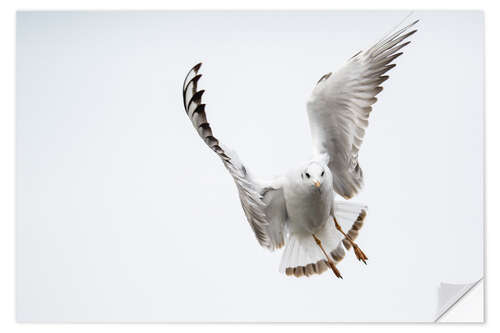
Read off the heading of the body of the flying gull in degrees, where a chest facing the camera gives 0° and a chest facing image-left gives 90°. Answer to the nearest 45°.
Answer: approximately 0°
